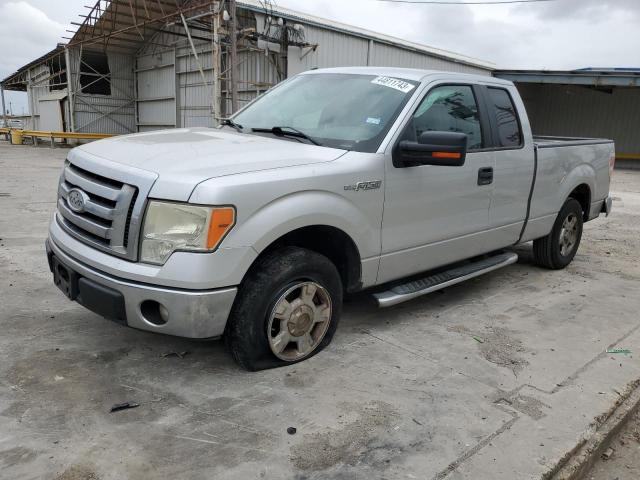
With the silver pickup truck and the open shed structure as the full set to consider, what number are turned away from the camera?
0

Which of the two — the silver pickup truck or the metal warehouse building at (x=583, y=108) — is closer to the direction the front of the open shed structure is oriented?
the silver pickup truck

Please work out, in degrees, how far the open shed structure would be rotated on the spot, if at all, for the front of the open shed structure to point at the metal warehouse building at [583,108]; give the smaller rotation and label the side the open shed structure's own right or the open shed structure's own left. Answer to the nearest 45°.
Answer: approximately 135° to the open shed structure's own left

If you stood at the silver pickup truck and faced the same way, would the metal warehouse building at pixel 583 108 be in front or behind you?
behind

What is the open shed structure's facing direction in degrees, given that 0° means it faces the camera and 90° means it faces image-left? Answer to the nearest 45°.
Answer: approximately 45°

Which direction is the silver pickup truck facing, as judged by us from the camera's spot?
facing the viewer and to the left of the viewer

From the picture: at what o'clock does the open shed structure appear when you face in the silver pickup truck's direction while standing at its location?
The open shed structure is roughly at 4 o'clock from the silver pickup truck.

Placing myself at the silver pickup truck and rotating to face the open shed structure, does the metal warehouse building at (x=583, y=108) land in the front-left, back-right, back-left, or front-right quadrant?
front-right

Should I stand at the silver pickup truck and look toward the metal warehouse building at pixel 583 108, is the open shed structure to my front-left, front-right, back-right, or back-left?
front-left

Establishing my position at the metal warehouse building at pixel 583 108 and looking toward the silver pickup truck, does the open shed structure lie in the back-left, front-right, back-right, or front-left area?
front-right
